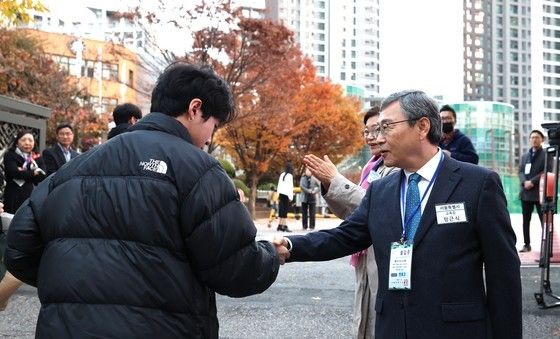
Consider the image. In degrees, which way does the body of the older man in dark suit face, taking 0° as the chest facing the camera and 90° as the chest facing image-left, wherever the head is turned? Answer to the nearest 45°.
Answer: approximately 45°

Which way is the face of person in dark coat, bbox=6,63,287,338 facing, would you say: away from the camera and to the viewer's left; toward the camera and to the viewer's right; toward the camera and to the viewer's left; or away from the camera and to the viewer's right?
away from the camera and to the viewer's right

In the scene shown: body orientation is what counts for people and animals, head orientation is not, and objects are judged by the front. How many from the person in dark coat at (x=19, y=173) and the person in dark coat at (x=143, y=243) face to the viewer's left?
0

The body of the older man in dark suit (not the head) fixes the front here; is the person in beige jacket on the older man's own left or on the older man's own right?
on the older man's own right

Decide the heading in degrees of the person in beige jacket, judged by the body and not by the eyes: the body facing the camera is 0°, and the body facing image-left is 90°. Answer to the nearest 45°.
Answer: approximately 45°

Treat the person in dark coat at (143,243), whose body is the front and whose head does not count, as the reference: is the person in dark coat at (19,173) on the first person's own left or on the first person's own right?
on the first person's own left

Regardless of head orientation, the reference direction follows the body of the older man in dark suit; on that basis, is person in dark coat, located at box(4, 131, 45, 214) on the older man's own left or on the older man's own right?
on the older man's own right

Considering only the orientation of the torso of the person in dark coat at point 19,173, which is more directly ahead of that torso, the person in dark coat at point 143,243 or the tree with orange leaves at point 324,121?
the person in dark coat

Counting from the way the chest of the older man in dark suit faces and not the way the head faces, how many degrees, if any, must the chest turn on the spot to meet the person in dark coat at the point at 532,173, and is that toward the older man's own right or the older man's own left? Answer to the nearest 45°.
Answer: approximately 135° to the older man's own right

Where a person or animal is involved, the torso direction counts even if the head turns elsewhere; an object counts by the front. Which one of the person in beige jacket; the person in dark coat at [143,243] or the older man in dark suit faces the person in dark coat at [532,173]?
the person in dark coat at [143,243]

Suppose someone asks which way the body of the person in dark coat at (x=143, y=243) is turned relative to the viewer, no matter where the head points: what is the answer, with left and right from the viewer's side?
facing away from the viewer and to the right of the viewer

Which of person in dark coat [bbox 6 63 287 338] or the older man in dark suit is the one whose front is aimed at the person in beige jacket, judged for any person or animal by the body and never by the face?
the person in dark coat

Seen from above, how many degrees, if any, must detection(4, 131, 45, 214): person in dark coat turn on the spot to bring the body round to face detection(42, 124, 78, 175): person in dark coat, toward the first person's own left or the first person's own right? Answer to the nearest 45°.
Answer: approximately 45° to the first person's own left

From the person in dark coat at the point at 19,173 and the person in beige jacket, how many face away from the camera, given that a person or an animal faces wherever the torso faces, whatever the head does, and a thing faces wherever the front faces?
0

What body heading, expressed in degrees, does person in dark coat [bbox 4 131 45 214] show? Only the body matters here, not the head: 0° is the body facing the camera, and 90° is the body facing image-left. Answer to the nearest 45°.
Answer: approximately 315°

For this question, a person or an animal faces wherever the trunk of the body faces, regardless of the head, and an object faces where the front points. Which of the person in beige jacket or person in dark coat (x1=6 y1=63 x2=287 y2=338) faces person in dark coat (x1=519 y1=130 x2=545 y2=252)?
person in dark coat (x1=6 y1=63 x2=287 y2=338)
